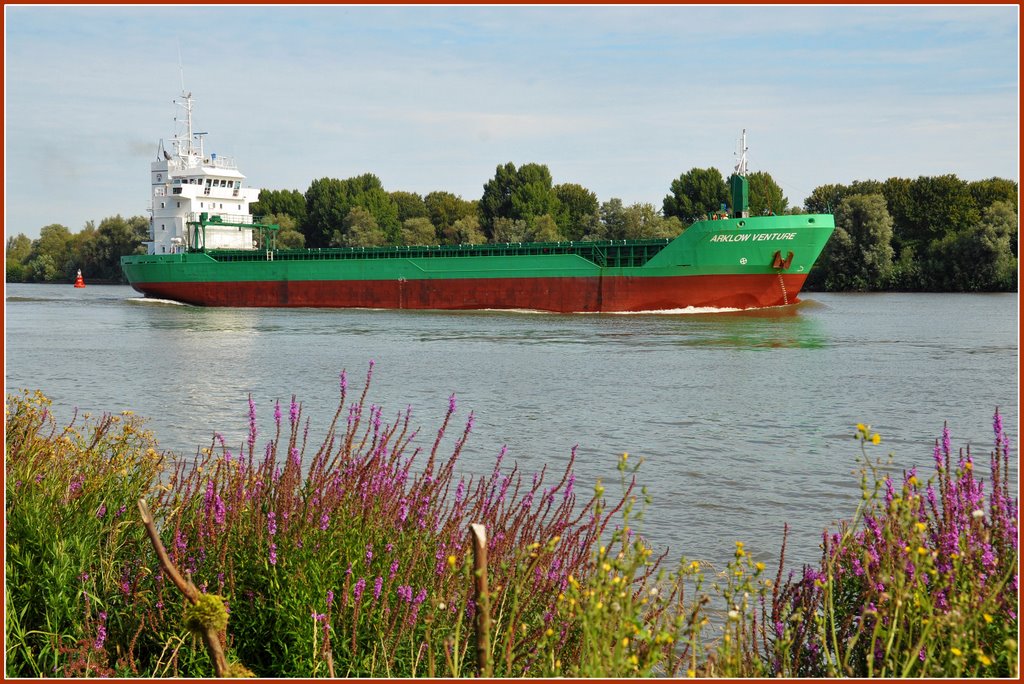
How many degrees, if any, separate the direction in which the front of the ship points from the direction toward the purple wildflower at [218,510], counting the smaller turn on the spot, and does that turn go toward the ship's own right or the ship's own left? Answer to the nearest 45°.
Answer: approximately 90° to the ship's own right

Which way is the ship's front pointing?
to the viewer's right

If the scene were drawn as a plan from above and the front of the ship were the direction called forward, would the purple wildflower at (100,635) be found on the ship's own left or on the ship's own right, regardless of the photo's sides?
on the ship's own right
